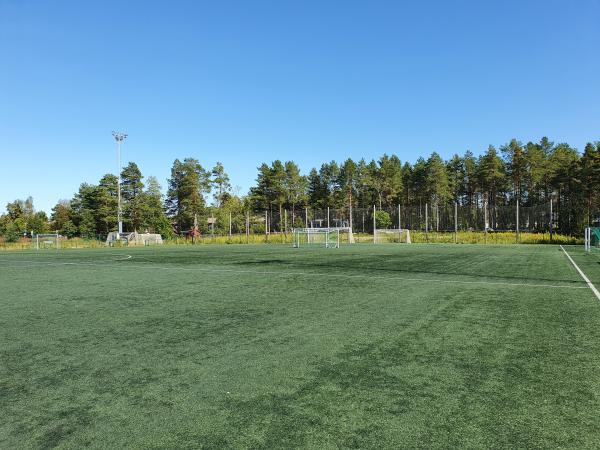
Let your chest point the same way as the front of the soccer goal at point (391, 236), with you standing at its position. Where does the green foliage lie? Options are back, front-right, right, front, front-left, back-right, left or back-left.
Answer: back

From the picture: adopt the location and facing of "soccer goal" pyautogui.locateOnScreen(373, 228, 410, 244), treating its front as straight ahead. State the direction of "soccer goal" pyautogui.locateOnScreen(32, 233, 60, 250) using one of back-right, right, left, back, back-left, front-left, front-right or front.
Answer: right

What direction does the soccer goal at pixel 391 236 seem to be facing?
toward the camera

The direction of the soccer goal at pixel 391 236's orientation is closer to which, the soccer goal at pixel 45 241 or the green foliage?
the soccer goal
